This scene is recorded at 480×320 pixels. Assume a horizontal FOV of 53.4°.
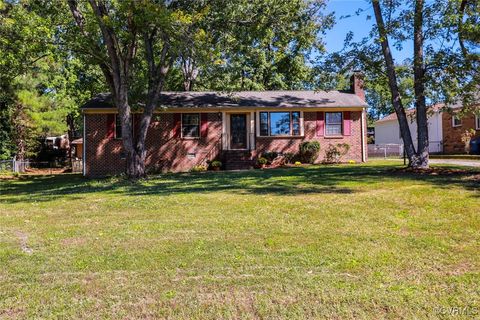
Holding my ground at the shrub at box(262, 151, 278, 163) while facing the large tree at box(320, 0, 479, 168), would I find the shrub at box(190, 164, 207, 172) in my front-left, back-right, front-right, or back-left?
back-right

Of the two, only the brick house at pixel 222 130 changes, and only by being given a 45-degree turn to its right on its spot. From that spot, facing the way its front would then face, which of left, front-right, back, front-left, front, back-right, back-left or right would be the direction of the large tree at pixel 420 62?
left

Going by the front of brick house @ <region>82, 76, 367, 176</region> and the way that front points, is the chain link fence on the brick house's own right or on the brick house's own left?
on the brick house's own right

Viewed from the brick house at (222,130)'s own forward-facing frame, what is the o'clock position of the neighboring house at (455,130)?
The neighboring house is roughly at 8 o'clock from the brick house.

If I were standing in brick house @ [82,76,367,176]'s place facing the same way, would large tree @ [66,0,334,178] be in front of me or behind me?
in front

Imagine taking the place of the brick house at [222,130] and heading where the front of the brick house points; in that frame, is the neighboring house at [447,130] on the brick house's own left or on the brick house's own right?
on the brick house's own left

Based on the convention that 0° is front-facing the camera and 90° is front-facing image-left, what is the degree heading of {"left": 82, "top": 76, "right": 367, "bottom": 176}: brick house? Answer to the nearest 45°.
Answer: approximately 0°
